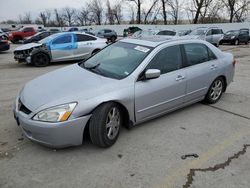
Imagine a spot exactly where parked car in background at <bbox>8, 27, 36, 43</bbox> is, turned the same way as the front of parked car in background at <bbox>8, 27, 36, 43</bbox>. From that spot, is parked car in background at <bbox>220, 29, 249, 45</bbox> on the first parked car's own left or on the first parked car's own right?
on the first parked car's own left

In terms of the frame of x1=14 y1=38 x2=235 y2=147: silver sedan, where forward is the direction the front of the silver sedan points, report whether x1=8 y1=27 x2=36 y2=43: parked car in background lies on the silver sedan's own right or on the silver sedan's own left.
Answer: on the silver sedan's own right

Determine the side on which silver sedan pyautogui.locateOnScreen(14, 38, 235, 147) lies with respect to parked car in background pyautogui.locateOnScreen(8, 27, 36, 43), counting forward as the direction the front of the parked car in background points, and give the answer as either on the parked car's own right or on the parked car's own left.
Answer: on the parked car's own left

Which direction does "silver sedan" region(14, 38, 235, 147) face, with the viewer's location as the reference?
facing the viewer and to the left of the viewer

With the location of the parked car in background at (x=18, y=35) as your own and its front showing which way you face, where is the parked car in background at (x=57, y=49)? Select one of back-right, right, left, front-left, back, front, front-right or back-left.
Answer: front-left

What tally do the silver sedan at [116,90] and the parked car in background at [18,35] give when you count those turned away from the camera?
0

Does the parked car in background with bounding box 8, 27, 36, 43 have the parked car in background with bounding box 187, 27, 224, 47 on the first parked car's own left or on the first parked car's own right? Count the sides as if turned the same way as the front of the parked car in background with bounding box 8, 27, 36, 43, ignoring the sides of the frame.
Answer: on the first parked car's own left

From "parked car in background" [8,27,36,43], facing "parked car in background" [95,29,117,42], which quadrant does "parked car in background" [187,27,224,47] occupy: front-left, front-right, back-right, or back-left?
front-right

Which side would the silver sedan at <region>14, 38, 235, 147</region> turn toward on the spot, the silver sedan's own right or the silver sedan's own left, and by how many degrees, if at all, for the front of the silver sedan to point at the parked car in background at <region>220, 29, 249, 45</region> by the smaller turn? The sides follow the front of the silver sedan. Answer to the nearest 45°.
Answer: approximately 180°

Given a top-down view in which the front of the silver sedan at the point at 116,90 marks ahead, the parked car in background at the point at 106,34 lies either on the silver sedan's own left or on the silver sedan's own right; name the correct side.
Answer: on the silver sedan's own right

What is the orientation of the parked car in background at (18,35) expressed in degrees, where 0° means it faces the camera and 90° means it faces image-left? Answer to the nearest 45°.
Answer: approximately 45°

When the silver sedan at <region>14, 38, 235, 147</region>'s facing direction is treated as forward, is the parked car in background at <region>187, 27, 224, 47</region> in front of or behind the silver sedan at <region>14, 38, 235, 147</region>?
behind

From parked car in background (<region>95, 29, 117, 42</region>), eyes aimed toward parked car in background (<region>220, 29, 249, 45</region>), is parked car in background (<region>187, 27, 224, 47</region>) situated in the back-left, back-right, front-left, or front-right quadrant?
front-right
